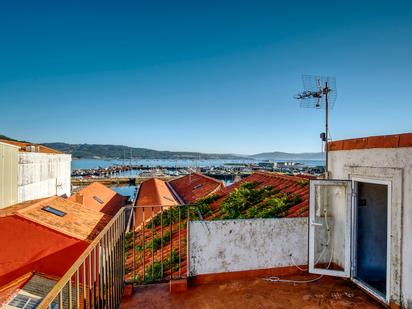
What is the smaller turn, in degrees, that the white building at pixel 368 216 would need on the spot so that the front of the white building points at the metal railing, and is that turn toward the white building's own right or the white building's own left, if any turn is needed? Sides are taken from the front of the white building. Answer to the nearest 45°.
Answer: approximately 45° to the white building's own right

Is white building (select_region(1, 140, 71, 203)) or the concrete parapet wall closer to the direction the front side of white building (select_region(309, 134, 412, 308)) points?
the concrete parapet wall

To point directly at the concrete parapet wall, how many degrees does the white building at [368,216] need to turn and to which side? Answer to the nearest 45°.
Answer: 0° — it already faces it

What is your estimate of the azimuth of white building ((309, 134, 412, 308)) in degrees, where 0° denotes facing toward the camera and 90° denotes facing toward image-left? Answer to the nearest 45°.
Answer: approximately 45°

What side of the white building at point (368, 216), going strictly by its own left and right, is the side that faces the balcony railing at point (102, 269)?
front

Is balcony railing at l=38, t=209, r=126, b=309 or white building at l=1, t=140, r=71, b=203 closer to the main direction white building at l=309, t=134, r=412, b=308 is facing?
the balcony railing

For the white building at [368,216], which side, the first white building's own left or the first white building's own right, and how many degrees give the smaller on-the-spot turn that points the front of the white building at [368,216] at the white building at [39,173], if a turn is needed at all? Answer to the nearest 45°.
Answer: approximately 45° to the first white building's own right
